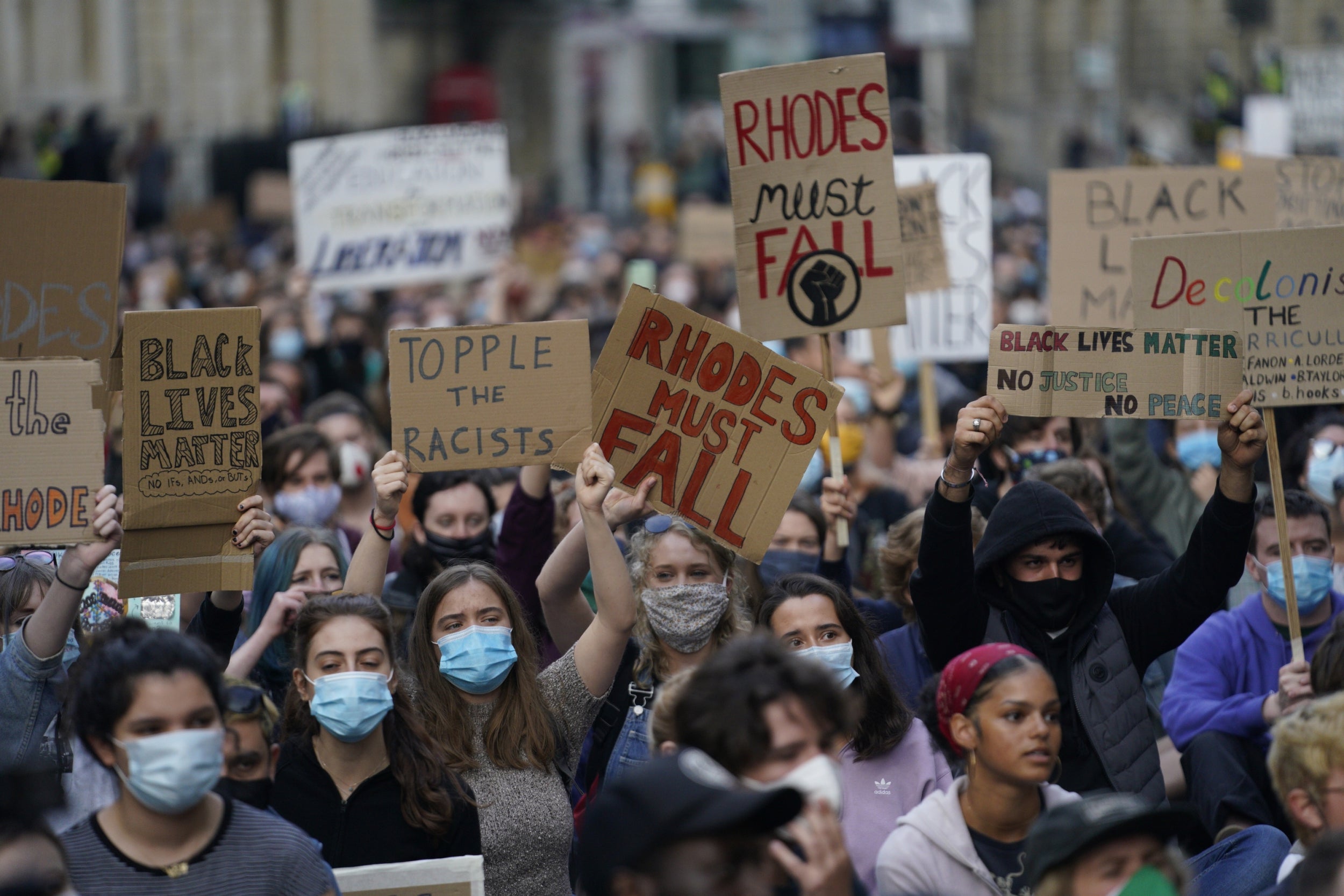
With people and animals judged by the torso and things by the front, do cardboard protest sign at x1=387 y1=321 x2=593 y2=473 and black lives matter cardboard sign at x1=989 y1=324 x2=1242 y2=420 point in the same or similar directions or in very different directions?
same or similar directions

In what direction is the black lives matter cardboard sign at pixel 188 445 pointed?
toward the camera

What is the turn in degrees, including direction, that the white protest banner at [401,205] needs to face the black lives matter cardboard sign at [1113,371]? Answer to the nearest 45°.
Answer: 0° — it already faces it

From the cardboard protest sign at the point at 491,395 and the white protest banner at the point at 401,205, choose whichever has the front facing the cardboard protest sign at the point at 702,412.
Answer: the white protest banner

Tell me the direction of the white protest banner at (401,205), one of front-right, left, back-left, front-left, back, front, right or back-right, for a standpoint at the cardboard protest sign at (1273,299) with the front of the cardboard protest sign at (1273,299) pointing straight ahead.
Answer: back-right

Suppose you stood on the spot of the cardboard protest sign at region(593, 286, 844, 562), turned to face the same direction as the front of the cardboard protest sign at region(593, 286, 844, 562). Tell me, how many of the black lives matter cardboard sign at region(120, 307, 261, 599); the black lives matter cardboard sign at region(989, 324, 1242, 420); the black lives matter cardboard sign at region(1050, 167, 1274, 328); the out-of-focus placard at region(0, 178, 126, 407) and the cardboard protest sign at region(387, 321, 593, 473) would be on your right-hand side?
3

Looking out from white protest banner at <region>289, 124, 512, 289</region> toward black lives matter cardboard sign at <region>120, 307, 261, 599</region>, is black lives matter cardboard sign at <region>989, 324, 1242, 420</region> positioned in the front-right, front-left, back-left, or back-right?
front-left

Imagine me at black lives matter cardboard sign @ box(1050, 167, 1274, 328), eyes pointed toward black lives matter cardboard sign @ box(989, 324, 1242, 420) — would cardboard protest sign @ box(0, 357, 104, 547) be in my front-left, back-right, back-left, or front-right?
front-right

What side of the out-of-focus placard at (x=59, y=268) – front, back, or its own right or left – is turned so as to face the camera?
front

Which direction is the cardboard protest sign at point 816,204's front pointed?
toward the camera

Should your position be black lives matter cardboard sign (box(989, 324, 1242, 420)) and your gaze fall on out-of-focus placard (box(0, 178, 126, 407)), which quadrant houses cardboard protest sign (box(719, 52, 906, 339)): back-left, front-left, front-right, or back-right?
front-right

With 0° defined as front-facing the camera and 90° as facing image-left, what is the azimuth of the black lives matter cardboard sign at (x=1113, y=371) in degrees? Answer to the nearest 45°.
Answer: approximately 0°

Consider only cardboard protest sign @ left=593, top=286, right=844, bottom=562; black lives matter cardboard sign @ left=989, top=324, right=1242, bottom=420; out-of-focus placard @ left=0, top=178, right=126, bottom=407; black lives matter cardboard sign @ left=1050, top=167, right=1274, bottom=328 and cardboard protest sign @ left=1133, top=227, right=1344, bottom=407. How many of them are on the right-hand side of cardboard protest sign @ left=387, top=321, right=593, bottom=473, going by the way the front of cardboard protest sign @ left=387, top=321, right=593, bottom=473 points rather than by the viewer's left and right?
1

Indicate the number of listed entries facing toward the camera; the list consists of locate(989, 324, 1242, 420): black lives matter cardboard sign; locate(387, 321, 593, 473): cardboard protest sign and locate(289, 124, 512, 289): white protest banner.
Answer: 3

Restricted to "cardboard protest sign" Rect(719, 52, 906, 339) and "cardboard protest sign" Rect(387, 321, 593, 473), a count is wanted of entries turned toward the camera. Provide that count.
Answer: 2

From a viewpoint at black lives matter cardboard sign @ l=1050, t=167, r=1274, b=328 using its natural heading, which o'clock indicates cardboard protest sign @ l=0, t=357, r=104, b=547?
The cardboard protest sign is roughly at 1 o'clock from the black lives matter cardboard sign.

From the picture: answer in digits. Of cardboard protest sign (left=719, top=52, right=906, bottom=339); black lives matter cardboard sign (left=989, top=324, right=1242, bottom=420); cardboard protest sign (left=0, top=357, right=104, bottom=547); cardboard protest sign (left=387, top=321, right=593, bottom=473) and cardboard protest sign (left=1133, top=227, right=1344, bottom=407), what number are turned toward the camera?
5
